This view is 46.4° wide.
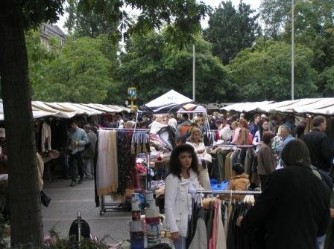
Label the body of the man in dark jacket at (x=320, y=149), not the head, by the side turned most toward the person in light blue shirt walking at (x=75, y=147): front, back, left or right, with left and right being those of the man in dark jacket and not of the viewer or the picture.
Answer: left

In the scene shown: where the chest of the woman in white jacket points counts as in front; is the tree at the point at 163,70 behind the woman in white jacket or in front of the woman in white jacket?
behind

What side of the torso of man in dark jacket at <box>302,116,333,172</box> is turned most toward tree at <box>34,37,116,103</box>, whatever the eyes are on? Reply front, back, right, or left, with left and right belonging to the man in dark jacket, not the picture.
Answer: left

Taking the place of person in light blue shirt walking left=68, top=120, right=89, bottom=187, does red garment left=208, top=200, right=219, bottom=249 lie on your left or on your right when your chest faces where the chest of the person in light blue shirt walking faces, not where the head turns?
on your left

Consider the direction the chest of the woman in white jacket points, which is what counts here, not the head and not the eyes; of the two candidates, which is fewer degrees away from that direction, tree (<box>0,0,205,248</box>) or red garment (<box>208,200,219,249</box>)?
the red garment

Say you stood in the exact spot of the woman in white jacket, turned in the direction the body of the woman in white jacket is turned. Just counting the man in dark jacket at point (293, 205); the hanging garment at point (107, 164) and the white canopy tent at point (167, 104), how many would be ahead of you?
1

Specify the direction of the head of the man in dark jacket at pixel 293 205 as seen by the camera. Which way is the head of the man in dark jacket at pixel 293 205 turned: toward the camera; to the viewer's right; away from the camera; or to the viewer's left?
away from the camera

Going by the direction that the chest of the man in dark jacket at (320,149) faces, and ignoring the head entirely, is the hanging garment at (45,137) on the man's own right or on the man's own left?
on the man's own left
